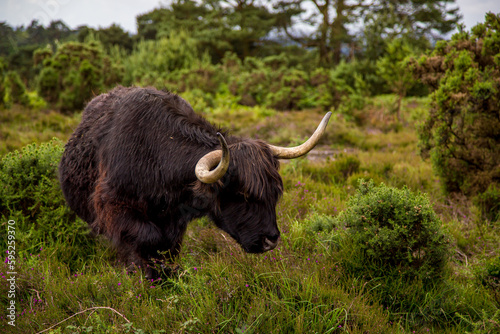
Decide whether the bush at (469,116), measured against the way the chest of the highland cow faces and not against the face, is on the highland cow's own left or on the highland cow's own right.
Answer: on the highland cow's own left

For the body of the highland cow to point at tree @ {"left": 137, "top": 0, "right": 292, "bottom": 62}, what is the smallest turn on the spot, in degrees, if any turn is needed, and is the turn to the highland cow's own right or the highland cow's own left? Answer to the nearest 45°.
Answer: approximately 135° to the highland cow's own left

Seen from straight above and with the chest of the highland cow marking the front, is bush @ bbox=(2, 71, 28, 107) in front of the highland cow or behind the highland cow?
behind

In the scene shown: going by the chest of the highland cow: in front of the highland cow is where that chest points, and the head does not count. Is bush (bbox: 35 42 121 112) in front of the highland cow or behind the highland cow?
behind

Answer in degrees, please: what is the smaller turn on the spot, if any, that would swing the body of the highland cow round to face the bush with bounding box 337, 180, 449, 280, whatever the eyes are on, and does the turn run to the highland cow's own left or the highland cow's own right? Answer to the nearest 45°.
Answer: approximately 45° to the highland cow's own left

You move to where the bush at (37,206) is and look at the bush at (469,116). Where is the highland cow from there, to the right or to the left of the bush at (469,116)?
right

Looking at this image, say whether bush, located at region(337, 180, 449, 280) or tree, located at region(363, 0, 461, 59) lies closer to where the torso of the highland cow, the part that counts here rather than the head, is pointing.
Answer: the bush

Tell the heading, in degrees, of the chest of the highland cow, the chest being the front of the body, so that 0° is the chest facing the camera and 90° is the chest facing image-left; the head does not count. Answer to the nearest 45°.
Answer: approximately 315°

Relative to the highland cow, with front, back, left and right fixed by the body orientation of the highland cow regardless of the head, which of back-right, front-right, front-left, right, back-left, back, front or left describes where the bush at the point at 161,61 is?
back-left
